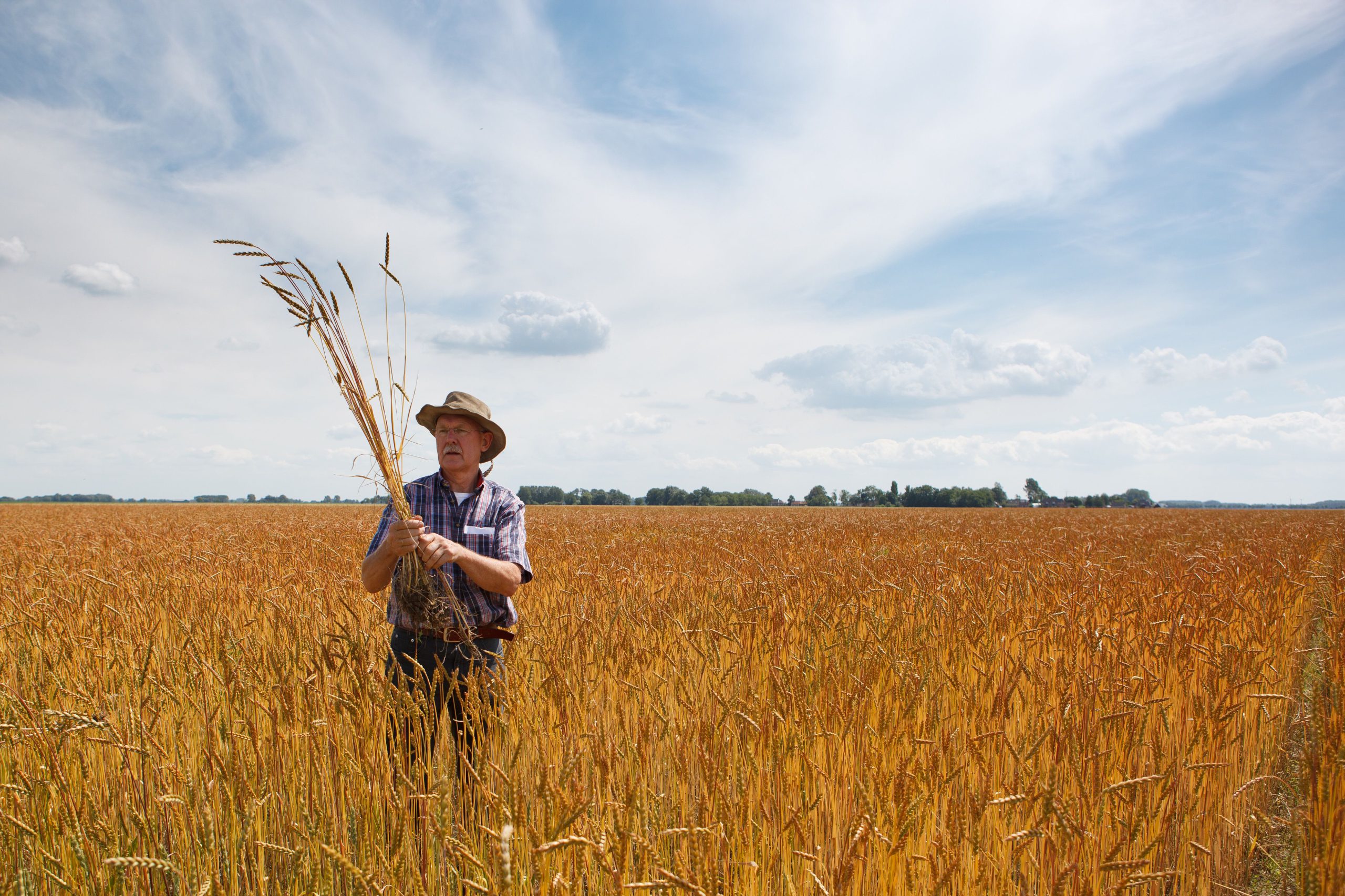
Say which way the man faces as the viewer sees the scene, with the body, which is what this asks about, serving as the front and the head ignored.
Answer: toward the camera
